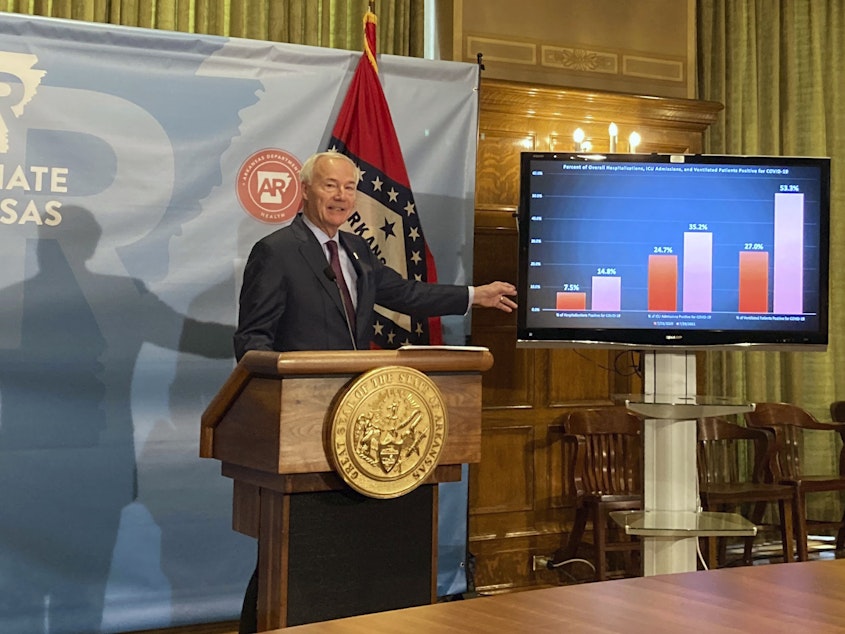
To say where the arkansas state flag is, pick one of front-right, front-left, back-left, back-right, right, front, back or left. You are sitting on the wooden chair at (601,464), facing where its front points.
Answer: right

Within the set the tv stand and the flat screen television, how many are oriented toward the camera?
2

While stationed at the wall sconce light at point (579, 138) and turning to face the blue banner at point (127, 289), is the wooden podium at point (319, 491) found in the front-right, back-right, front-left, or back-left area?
front-left

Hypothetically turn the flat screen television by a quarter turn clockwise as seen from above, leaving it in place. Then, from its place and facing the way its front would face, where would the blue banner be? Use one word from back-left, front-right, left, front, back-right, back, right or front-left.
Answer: front

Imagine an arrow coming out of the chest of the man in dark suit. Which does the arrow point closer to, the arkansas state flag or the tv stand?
the tv stand

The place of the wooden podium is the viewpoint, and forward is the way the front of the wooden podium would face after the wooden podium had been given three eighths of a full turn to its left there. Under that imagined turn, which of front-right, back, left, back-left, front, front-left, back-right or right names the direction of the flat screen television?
front-right

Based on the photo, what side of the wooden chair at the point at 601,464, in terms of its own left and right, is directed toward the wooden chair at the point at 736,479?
left

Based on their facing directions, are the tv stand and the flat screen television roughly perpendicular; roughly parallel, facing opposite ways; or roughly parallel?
roughly parallel

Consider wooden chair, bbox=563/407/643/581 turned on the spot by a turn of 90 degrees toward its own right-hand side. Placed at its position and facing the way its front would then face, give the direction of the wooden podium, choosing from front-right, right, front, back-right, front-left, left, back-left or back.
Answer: front-left

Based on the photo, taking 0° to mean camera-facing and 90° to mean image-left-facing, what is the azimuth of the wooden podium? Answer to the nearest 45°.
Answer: approximately 315°

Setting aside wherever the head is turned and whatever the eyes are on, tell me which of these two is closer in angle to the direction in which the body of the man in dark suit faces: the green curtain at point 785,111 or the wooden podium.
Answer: the wooden podium

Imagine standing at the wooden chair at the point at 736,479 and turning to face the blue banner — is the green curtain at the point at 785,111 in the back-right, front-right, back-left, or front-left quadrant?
back-right

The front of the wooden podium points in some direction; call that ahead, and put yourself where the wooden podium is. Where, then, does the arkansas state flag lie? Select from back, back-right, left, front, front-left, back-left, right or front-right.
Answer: back-left

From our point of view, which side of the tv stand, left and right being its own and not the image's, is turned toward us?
front

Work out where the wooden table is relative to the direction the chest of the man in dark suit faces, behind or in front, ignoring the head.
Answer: in front

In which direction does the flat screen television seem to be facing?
toward the camera

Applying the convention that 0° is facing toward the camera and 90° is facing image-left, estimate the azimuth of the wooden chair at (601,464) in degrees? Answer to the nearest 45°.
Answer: approximately 315°

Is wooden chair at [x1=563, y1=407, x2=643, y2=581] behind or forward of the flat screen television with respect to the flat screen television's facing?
behind

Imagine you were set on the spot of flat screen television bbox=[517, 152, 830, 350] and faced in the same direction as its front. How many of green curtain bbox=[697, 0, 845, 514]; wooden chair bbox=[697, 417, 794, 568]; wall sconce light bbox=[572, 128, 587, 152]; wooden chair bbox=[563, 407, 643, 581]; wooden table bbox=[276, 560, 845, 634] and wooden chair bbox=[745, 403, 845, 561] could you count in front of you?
1

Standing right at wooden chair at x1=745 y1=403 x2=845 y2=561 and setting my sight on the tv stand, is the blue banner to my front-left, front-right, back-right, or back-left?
front-right
